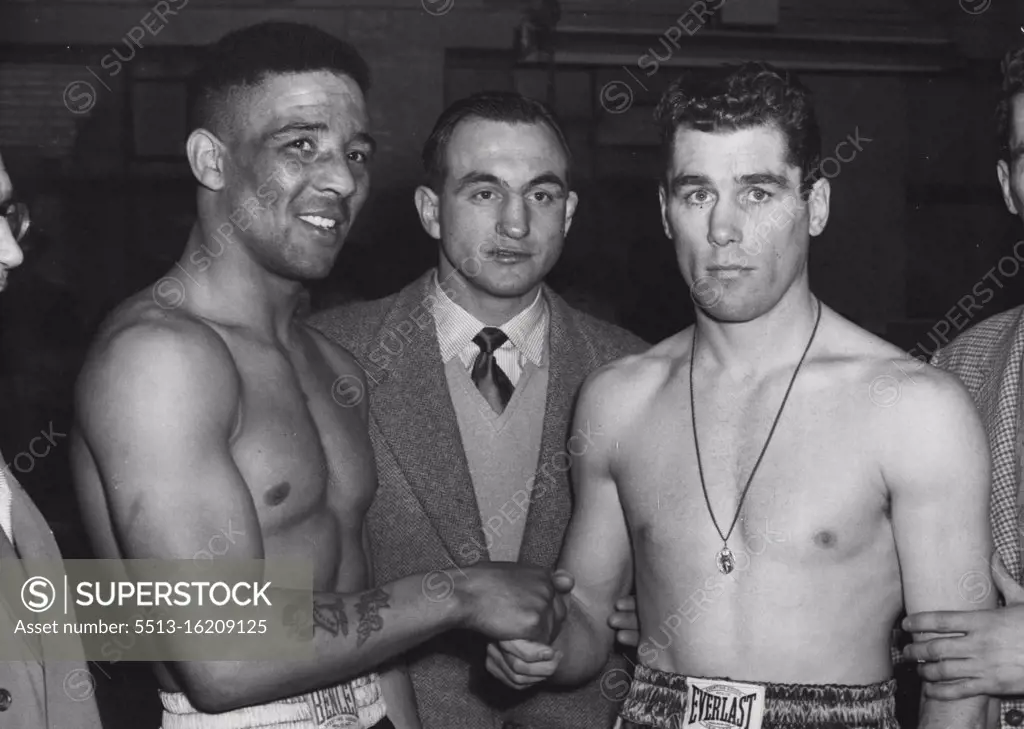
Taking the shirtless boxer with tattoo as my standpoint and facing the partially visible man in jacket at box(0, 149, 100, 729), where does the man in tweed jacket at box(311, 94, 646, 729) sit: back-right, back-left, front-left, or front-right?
back-right

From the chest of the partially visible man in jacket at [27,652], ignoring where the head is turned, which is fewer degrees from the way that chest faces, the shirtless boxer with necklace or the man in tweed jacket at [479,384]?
the shirtless boxer with necklace

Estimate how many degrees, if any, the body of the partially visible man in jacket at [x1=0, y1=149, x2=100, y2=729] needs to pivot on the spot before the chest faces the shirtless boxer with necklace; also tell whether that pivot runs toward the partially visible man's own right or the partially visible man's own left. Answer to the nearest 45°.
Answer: approximately 45° to the partially visible man's own left

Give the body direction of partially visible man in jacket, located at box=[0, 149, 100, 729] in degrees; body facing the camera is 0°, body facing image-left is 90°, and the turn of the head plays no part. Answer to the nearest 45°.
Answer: approximately 315°

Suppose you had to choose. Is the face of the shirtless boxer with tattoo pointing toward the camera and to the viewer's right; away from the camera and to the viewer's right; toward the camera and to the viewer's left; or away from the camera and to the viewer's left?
toward the camera and to the viewer's right

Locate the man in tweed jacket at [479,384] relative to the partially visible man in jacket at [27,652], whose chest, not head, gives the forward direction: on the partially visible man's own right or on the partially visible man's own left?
on the partially visible man's own left

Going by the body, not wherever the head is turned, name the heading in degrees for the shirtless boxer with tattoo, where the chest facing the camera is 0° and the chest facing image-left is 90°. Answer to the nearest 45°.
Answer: approximately 315°
